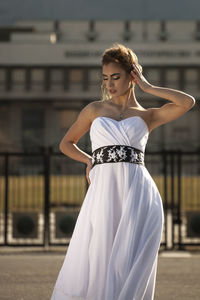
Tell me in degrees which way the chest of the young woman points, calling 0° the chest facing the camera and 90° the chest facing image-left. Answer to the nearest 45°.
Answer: approximately 0°

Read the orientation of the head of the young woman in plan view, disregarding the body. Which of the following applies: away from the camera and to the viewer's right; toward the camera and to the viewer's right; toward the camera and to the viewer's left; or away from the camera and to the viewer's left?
toward the camera and to the viewer's left
